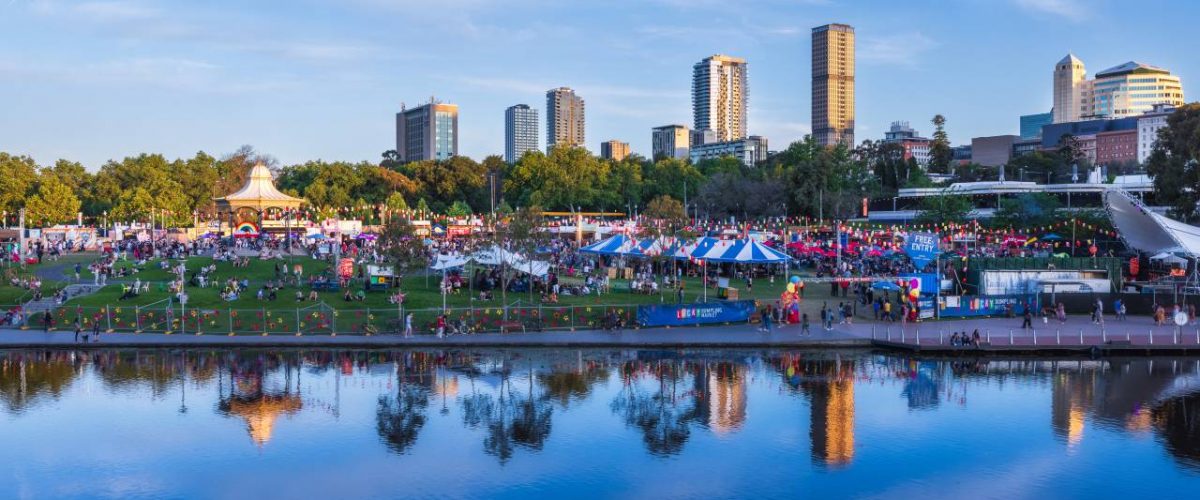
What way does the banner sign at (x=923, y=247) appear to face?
toward the camera

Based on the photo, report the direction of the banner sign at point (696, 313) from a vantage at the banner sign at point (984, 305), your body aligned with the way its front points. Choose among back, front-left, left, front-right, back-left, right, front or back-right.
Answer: front-right

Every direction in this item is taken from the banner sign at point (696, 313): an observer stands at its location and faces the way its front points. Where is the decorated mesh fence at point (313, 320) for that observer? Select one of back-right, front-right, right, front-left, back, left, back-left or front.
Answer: right

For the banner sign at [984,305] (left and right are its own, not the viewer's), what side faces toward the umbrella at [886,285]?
right

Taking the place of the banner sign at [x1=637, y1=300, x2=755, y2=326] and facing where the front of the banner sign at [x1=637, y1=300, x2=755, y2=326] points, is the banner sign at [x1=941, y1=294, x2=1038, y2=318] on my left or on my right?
on my left

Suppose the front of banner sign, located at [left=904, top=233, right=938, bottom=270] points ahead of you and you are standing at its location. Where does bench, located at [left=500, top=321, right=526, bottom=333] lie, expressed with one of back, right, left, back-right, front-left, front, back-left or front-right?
front-right

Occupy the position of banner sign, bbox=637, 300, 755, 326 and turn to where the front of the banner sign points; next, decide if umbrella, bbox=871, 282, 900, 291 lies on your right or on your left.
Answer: on your left

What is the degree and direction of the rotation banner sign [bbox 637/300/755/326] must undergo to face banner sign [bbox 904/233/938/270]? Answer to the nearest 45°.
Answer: approximately 135° to its left

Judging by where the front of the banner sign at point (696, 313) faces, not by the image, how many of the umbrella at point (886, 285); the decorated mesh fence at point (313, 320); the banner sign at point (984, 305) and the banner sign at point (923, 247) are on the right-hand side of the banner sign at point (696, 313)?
1

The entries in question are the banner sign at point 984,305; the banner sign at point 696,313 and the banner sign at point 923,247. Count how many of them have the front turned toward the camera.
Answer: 3

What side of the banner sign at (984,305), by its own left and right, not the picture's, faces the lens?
front

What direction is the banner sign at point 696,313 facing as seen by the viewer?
toward the camera
